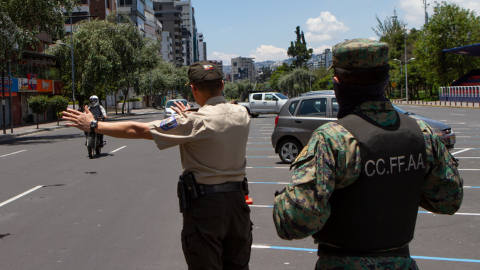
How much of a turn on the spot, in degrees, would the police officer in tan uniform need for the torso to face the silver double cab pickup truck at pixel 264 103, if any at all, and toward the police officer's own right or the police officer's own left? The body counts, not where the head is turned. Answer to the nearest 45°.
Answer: approximately 45° to the police officer's own right

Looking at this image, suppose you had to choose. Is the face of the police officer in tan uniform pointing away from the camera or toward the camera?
away from the camera

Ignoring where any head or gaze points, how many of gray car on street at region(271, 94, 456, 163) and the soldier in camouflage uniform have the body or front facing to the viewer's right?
1

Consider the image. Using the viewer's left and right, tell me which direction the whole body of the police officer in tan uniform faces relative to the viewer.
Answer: facing away from the viewer and to the left of the viewer

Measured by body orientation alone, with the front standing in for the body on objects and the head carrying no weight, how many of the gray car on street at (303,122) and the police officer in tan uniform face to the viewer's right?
1

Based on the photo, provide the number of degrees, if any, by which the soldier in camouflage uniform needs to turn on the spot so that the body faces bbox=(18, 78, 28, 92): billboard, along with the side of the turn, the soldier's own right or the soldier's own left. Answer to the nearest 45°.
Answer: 0° — they already face it

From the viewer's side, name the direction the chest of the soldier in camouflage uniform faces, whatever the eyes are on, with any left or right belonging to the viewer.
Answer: facing away from the viewer and to the left of the viewer
